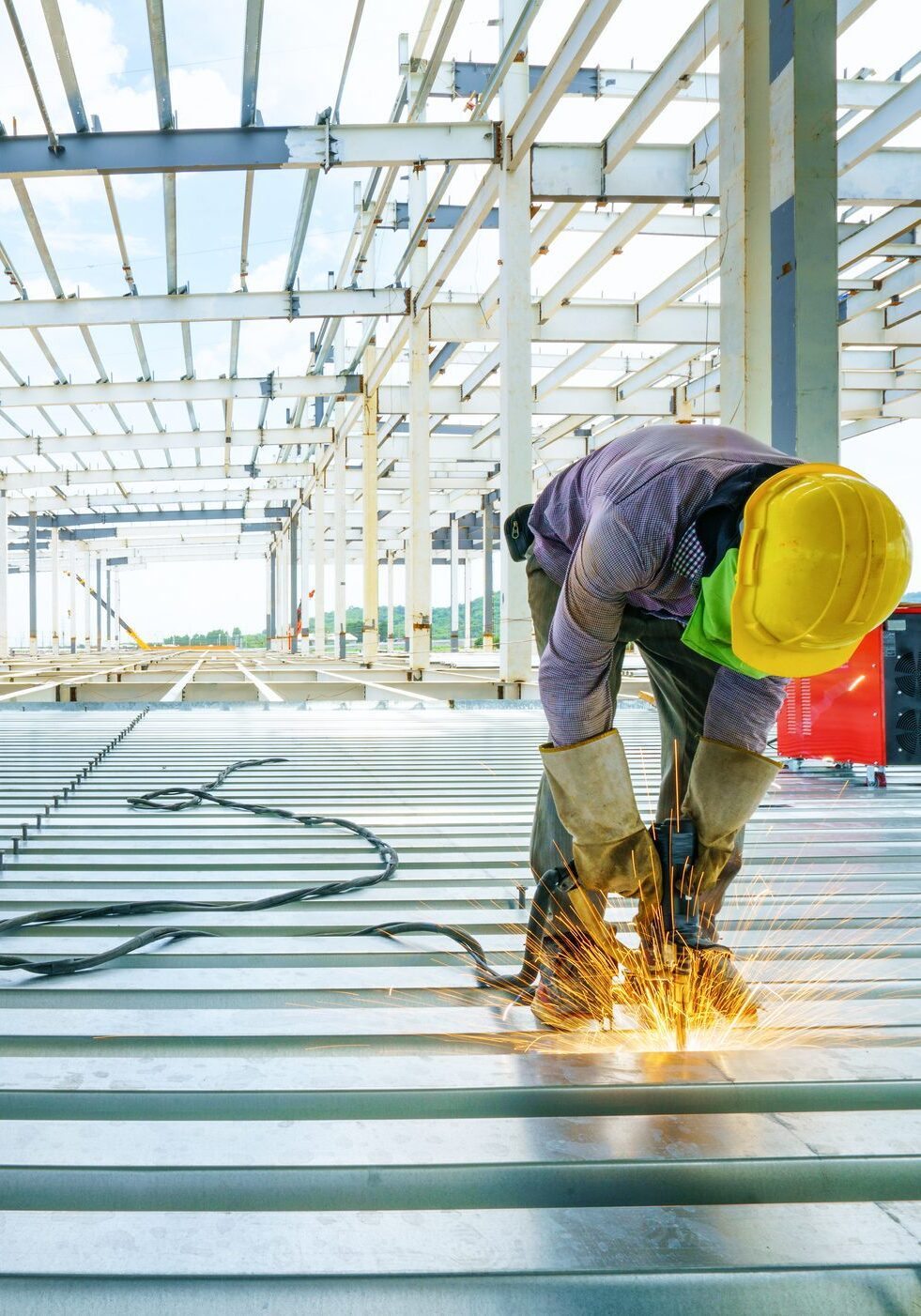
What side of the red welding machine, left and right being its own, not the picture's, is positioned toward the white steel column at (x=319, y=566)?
front

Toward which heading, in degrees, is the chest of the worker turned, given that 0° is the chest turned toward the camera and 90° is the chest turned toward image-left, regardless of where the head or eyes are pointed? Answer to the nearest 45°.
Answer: approximately 315°

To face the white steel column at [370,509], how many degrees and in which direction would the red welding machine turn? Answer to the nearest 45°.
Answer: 0° — it already faces it

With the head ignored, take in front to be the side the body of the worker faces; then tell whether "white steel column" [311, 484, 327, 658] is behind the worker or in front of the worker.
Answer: behind

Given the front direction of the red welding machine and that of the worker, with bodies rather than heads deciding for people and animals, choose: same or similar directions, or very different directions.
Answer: very different directions

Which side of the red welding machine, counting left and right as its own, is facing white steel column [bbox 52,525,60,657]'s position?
front
